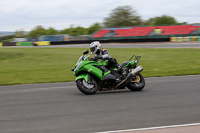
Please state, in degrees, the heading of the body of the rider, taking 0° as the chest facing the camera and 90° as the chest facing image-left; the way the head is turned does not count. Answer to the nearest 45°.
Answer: approximately 90°
